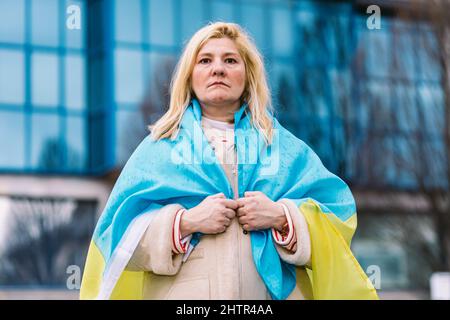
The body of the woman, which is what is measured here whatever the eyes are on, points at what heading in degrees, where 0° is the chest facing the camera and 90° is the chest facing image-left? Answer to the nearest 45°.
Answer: approximately 0°
